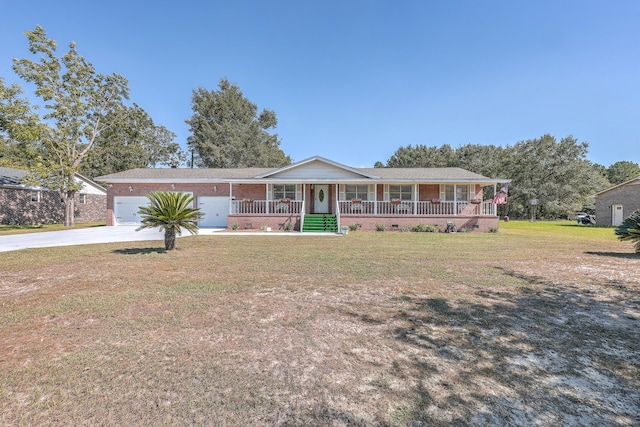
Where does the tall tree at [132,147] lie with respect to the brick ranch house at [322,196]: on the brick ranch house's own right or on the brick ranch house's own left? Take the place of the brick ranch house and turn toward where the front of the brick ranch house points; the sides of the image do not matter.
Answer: on the brick ranch house's own right

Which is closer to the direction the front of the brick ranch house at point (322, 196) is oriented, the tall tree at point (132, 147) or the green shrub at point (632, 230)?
the green shrub

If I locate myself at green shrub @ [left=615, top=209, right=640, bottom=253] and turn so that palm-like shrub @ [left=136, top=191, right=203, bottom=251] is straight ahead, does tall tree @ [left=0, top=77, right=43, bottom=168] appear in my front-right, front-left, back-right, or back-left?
front-right

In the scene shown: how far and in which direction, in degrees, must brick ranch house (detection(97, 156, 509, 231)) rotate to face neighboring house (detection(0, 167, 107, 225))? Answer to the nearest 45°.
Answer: approximately 90° to its right

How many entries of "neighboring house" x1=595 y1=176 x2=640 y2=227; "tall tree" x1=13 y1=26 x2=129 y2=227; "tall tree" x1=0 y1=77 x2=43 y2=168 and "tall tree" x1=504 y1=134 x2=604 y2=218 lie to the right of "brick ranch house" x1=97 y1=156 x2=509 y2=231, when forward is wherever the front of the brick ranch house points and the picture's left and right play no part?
2

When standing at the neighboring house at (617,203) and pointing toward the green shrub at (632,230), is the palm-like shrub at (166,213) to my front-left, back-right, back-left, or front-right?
front-right

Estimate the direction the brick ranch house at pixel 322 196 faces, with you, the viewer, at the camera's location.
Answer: facing the viewer

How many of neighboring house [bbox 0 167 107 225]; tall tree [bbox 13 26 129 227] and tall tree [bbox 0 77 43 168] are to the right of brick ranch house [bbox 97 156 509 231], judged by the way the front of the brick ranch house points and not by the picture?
3

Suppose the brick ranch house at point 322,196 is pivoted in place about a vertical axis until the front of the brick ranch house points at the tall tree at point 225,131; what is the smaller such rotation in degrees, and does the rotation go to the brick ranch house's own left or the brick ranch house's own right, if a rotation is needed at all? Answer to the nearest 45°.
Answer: approximately 135° to the brick ranch house's own right

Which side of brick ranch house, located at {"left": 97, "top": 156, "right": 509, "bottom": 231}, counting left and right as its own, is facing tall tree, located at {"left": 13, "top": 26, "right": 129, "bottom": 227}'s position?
right

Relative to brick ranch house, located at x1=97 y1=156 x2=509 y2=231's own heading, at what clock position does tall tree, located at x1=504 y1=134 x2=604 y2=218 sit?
The tall tree is roughly at 8 o'clock from the brick ranch house.

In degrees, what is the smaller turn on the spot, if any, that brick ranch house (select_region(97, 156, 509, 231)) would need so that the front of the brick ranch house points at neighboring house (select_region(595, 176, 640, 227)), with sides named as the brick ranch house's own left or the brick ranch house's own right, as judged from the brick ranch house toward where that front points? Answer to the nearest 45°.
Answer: approximately 90° to the brick ranch house's own left

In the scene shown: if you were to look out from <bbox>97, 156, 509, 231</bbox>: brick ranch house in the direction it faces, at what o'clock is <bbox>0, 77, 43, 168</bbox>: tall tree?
The tall tree is roughly at 3 o'clock from the brick ranch house.

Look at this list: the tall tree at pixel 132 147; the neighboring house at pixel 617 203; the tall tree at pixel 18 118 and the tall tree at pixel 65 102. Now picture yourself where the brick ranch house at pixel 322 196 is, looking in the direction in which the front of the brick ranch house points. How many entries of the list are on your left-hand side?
1

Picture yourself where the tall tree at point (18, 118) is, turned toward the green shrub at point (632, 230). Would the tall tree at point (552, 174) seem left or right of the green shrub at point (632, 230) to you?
left

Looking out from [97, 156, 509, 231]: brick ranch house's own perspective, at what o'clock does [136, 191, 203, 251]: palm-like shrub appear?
The palm-like shrub is roughly at 1 o'clock from the brick ranch house.

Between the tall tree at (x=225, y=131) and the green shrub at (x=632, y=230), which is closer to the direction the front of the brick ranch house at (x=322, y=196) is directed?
the green shrub
